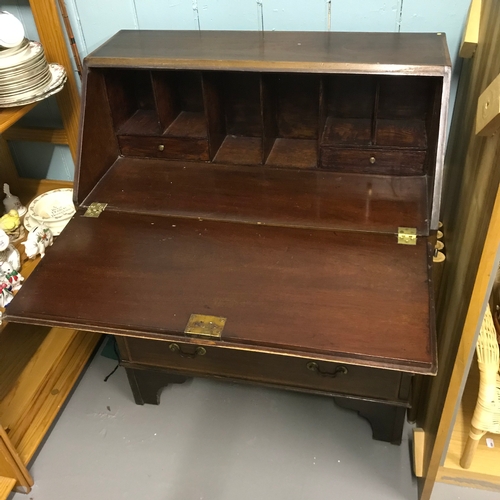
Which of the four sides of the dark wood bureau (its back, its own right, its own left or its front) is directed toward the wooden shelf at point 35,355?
right

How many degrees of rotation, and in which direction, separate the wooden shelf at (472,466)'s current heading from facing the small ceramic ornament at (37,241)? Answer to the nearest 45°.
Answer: approximately 90° to its right

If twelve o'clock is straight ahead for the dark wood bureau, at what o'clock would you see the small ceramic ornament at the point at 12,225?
The small ceramic ornament is roughly at 4 o'clock from the dark wood bureau.

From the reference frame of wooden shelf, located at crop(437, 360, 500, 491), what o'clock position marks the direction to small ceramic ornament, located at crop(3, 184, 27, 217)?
The small ceramic ornament is roughly at 3 o'clock from the wooden shelf.

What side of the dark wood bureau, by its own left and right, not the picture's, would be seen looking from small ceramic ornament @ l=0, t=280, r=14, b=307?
right

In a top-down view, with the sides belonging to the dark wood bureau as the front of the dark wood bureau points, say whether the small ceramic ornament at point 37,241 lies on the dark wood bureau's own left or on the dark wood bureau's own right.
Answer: on the dark wood bureau's own right

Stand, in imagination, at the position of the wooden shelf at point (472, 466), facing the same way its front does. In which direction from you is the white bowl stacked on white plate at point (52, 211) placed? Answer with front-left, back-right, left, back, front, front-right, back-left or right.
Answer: right

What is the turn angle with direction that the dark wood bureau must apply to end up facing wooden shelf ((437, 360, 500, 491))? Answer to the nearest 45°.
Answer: approximately 45° to its left

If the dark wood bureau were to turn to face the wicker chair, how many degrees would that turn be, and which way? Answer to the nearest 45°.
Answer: approximately 45° to its left

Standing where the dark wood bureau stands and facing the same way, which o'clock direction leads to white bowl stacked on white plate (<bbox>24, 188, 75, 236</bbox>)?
The white bowl stacked on white plate is roughly at 4 o'clock from the dark wood bureau.

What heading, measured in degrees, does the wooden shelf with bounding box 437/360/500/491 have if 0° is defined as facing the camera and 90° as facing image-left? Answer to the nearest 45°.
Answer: approximately 0°
